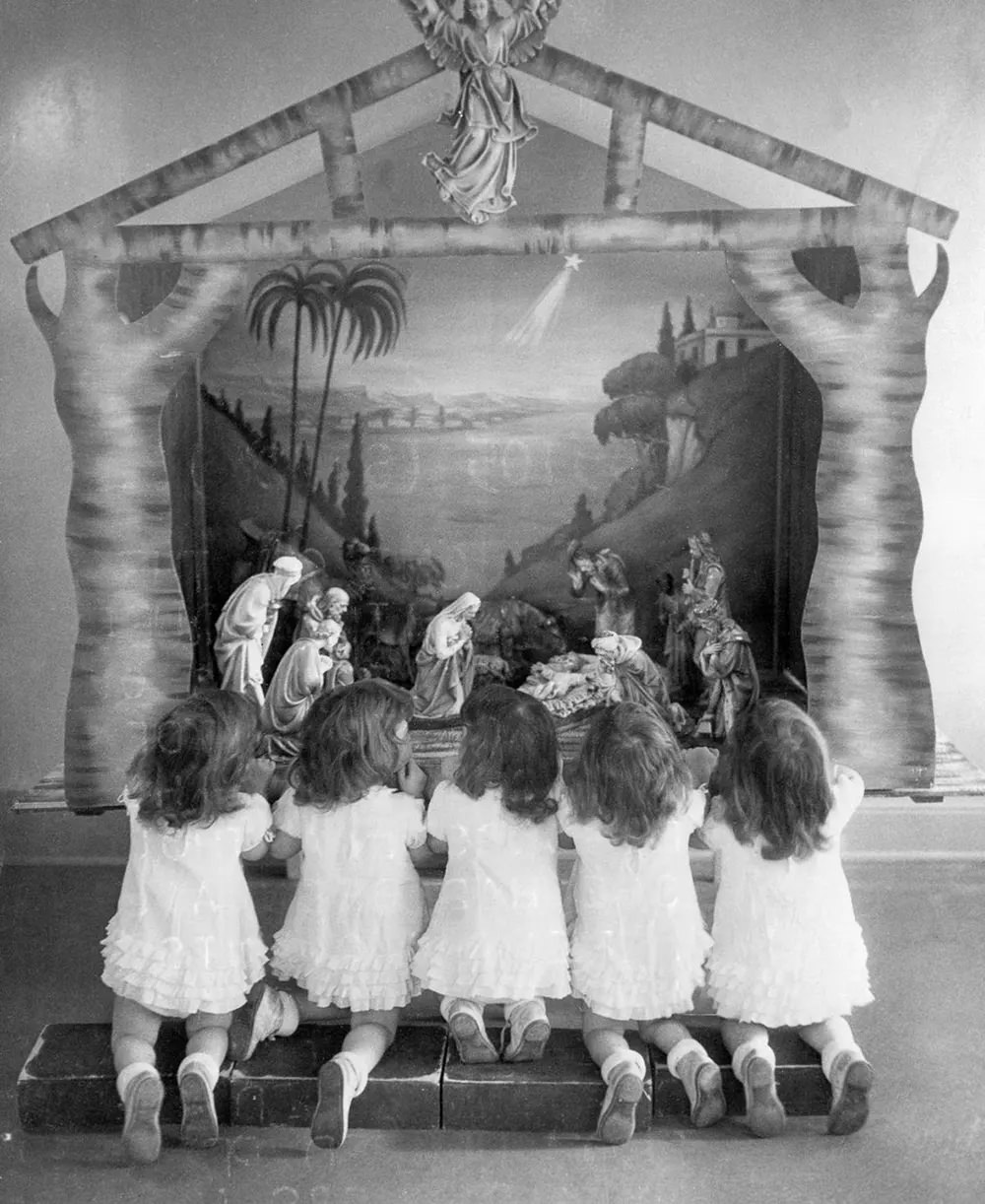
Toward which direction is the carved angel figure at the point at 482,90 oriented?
toward the camera

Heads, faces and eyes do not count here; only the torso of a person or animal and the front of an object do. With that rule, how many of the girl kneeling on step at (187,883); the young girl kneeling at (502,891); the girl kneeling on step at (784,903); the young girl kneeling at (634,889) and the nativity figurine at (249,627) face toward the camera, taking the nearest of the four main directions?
0

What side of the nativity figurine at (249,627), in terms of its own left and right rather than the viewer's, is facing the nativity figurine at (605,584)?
front

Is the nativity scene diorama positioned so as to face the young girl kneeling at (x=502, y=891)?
yes

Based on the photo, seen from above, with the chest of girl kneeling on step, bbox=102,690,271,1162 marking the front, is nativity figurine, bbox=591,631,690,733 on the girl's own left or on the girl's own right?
on the girl's own right

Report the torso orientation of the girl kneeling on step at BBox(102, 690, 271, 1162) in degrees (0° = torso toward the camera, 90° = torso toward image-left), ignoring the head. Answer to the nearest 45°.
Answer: approximately 180°

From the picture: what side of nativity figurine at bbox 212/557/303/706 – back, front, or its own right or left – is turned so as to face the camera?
right

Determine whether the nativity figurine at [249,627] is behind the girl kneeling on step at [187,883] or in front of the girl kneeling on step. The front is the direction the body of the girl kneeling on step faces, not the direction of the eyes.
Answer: in front

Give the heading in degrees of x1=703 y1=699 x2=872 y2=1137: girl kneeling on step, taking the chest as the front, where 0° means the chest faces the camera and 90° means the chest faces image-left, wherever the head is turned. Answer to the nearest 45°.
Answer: approximately 180°

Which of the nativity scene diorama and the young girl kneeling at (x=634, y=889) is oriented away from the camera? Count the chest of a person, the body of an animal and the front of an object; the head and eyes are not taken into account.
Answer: the young girl kneeling

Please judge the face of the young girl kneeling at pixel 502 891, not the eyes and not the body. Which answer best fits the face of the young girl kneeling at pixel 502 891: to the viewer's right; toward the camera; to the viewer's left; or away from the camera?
away from the camera

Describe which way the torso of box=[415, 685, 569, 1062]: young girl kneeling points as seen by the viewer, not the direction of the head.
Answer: away from the camera

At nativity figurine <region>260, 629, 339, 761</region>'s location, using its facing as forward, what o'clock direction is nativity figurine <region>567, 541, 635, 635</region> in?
nativity figurine <region>567, 541, 635, 635</region> is roughly at 12 o'clock from nativity figurine <region>260, 629, 339, 761</region>.

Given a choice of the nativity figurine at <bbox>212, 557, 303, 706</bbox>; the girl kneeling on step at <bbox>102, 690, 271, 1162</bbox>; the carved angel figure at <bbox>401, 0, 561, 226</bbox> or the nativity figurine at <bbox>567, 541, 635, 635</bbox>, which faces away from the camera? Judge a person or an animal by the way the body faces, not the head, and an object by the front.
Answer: the girl kneeling on step

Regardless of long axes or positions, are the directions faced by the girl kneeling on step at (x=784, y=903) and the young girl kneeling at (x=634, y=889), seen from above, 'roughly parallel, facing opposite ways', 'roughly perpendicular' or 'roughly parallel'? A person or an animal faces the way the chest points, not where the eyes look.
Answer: roughly parallel

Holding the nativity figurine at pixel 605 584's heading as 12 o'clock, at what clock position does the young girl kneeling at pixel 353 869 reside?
The young girl kneeling is roughly at 11 o'clock from the nativity figurine.

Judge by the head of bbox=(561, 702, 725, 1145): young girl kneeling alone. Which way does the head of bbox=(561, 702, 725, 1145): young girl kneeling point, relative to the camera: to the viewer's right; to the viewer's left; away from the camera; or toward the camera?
away from the camera

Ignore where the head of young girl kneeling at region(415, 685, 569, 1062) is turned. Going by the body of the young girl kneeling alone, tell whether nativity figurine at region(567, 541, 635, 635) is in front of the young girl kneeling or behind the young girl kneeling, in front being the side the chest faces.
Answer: in front
